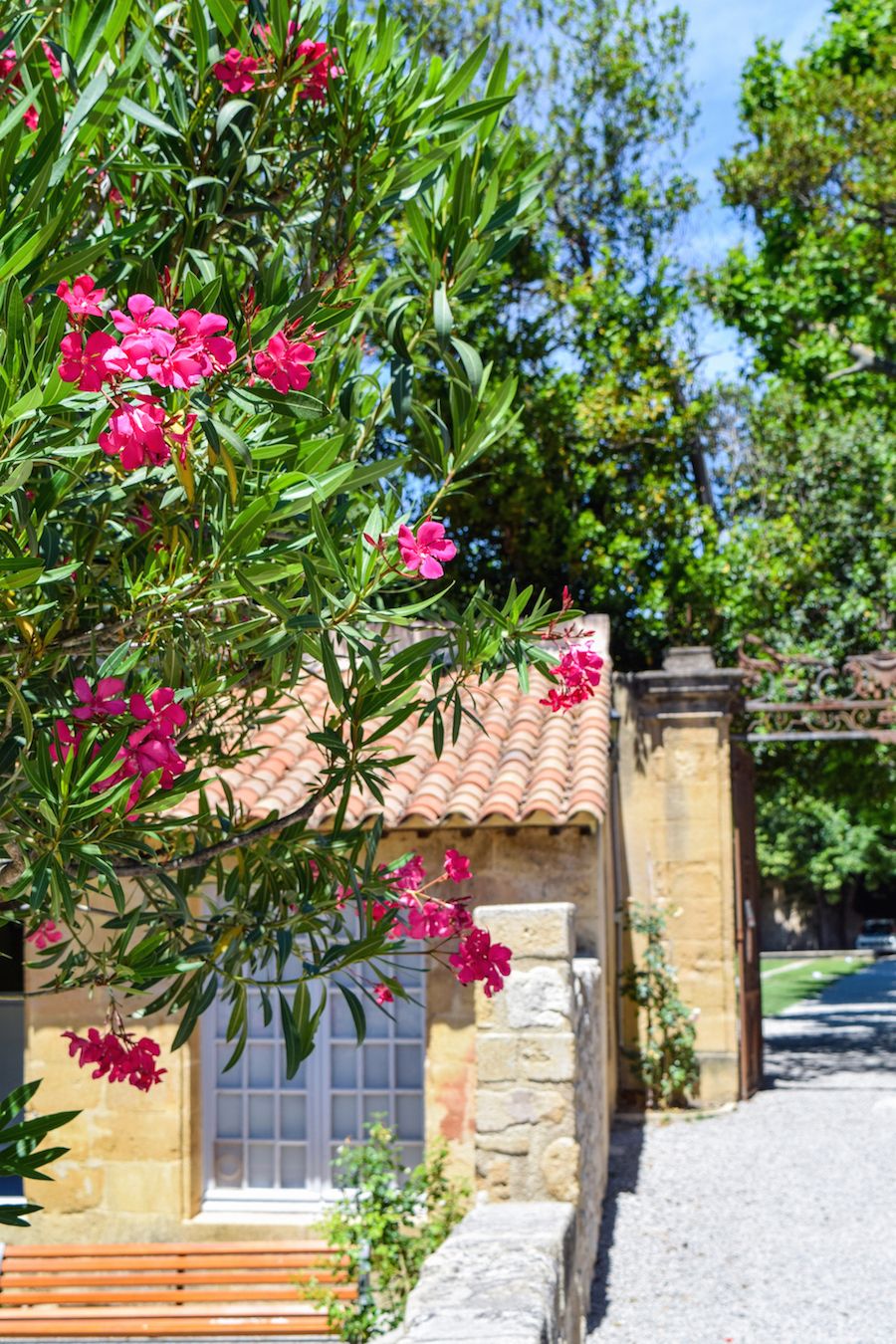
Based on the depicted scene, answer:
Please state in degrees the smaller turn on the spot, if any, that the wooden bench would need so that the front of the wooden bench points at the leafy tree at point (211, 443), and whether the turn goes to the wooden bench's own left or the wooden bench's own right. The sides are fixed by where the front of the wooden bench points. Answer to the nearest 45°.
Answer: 0° — it already faces it

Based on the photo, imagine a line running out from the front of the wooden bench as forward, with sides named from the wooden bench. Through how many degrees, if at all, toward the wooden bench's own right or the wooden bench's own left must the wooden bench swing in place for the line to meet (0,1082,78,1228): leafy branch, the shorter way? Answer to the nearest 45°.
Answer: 0° — it already faces it

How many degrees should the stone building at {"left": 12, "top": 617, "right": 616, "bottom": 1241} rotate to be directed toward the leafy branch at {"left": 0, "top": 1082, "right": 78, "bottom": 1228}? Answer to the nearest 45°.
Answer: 0° — it already faces it

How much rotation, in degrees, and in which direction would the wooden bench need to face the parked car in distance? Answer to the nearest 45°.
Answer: approximately 135° to its left

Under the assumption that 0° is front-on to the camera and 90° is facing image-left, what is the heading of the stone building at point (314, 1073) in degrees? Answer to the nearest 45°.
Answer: approximately 0°

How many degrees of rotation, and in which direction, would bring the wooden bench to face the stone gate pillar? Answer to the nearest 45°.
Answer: approximately 135° to its left

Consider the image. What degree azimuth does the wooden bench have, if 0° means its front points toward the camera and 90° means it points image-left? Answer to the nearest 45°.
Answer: approximately 0°

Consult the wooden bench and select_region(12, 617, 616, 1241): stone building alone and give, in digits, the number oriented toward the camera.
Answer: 2

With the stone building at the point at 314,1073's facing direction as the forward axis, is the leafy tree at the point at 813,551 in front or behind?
behind
